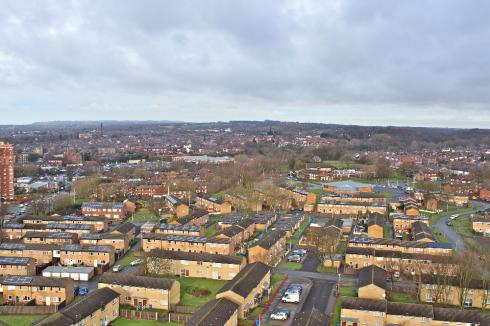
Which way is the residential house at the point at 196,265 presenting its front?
toward the camera

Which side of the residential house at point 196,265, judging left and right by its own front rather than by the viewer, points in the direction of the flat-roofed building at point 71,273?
right

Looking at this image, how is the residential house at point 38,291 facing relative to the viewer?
toward the camera

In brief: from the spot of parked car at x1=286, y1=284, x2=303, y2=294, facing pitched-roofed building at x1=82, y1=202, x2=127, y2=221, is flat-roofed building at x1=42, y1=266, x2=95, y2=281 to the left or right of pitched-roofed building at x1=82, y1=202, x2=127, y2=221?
left

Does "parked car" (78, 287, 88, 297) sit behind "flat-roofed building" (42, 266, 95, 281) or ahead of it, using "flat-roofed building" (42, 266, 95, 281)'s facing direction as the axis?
ahead

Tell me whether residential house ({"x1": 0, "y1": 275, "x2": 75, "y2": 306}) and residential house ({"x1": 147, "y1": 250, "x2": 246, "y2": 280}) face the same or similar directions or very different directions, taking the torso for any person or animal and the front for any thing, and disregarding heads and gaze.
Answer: same or similar directions

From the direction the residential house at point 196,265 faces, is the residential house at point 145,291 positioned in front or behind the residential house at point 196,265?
in front

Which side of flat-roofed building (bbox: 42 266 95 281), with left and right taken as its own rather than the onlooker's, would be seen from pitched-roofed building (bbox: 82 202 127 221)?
back

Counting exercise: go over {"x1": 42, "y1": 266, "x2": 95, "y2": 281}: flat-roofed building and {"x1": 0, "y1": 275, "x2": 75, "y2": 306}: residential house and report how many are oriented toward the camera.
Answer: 2

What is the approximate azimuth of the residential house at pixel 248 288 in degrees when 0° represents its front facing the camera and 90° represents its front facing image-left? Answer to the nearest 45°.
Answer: approximately 315°

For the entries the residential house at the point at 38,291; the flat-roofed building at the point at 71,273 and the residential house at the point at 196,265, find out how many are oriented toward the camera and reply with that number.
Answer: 3

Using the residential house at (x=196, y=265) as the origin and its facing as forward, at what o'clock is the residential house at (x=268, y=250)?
the residential house at (x=268, y=250) is roughly at 8 o'clock from the residential house at (x=196, y=265).

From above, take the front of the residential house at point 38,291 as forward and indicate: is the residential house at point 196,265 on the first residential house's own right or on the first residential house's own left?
on the first residential house's own left

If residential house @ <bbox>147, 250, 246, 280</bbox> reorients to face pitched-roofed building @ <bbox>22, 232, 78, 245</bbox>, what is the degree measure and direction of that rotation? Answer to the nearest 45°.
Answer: approximately 135° to its right

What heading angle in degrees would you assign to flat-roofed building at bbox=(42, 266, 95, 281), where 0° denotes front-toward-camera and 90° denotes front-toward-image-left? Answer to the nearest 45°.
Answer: approximately 0°

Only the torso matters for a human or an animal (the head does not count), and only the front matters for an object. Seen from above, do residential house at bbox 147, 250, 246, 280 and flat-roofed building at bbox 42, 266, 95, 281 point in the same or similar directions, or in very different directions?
same or similar directions
